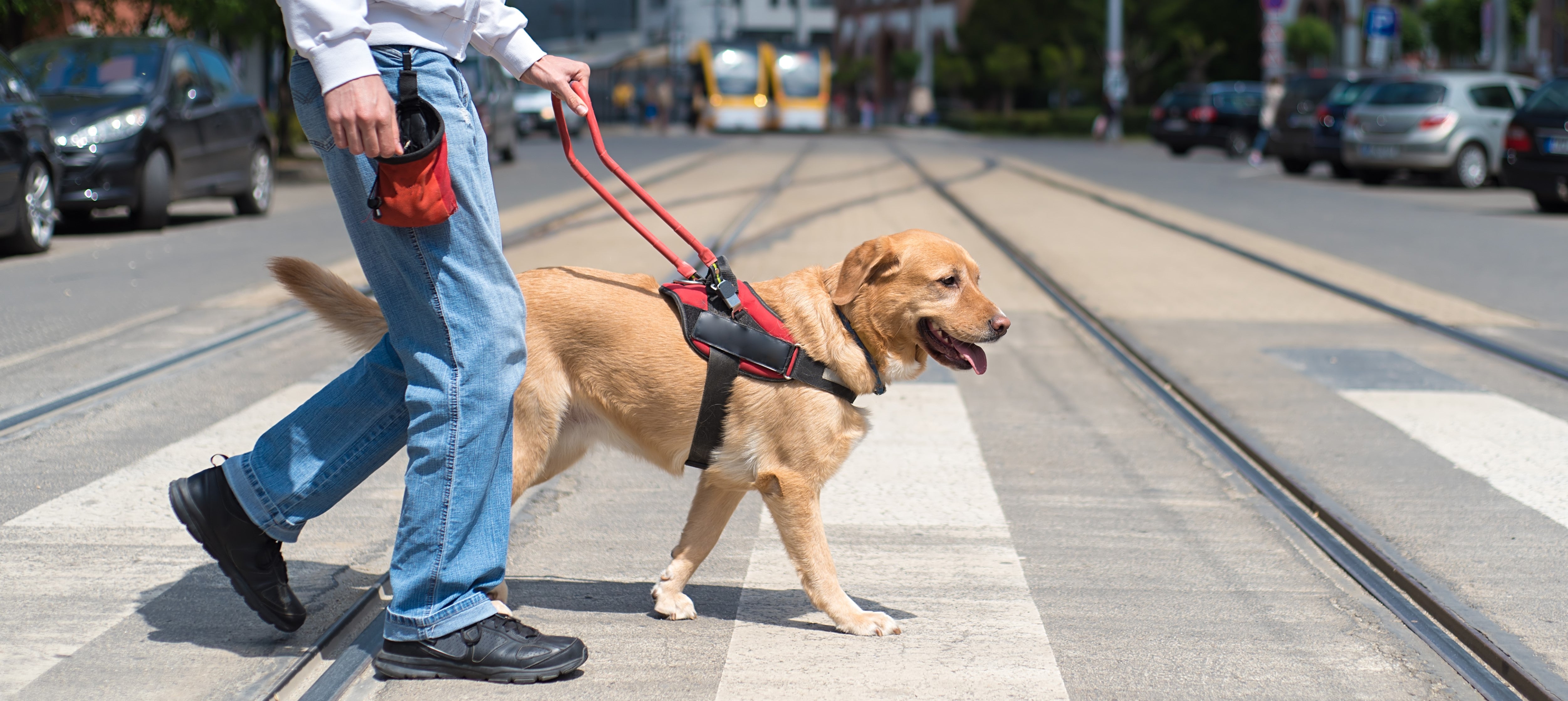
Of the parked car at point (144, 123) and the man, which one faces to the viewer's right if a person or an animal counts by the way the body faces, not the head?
the man

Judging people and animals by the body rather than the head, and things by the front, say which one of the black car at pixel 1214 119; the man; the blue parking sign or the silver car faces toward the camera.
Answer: the blue parking sign

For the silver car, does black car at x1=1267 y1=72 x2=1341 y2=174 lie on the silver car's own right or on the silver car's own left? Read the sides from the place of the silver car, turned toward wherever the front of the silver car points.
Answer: on the silver car's own left

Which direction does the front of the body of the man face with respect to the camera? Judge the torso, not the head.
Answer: to the viewer's right

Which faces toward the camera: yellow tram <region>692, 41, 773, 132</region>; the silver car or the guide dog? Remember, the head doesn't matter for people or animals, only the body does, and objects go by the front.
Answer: the yellow tram

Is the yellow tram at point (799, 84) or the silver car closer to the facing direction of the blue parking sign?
the silver car

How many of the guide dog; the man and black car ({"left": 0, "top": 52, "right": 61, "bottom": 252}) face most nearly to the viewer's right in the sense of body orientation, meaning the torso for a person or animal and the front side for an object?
2

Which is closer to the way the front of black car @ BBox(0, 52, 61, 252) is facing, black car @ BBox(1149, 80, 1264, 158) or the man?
the man

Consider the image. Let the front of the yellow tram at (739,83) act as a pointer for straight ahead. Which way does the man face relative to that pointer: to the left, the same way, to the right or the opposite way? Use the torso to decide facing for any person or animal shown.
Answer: to the left

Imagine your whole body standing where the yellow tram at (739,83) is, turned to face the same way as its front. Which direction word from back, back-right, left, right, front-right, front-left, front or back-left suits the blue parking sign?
front-left

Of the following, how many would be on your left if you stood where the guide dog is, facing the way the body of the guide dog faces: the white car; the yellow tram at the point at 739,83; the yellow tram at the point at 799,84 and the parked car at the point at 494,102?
4

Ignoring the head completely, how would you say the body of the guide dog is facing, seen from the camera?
to the viewer's right

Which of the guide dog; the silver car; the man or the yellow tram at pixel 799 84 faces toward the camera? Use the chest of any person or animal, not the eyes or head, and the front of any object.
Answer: the yellow tram
